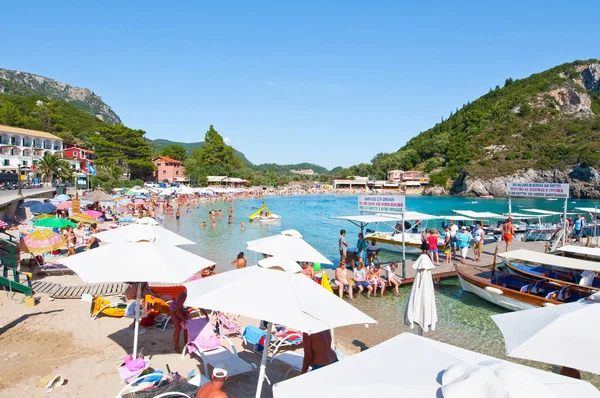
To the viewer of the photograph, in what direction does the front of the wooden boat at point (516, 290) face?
facing away from the viewer and to the left of the viewer

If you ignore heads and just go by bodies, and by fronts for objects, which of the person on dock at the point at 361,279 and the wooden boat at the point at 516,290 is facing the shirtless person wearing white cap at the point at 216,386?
the person on dock

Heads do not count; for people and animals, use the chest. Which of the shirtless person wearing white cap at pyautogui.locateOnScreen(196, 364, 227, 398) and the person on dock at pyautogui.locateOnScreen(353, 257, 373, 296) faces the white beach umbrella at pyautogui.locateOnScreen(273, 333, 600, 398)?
the person on dock

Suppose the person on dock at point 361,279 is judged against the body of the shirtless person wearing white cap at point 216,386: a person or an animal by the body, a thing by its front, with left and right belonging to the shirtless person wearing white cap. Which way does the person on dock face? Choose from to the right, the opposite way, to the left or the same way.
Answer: the opposite way

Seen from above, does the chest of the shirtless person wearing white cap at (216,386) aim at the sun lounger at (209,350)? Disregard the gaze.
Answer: yes

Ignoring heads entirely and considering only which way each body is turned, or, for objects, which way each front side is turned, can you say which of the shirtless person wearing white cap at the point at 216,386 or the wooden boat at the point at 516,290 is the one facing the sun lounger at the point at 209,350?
the shirtless person wearing white cap

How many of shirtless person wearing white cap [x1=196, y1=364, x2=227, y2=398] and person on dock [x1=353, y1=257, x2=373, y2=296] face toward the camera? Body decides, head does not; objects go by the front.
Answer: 1

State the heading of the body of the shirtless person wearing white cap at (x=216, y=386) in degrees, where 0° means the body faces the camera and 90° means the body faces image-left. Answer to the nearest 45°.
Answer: approximately 180°
